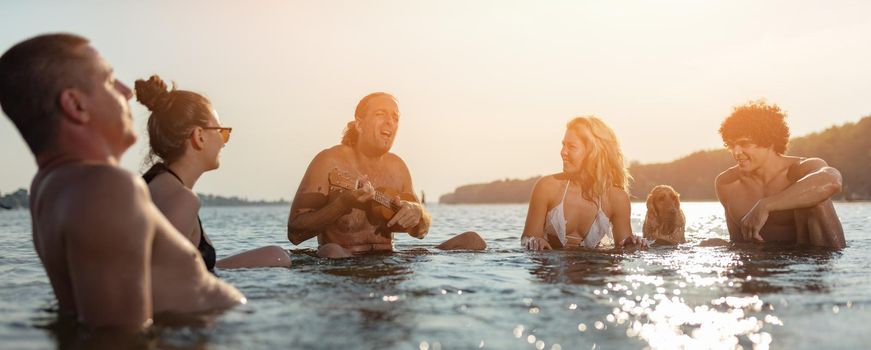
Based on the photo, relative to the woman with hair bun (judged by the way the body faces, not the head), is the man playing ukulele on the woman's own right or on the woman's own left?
on the woman's own left

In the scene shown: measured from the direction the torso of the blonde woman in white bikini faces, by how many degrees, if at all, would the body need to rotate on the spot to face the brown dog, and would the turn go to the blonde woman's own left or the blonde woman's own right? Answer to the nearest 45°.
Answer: approximately 135° to the blonde woman's own left

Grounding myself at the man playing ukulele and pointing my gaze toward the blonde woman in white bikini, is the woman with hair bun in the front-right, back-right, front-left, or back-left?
back-right

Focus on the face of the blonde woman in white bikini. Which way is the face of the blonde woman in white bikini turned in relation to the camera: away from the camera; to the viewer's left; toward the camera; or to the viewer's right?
to the viewer's left

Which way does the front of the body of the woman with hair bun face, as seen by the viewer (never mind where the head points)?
to the viewer's right

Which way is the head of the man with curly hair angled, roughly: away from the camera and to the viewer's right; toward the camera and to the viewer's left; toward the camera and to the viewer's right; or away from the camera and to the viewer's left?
toward the camera and to the viewer's left

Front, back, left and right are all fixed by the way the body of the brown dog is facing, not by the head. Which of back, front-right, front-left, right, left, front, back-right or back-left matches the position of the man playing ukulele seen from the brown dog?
front-right

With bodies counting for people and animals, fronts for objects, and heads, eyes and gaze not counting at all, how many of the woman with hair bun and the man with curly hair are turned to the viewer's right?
1

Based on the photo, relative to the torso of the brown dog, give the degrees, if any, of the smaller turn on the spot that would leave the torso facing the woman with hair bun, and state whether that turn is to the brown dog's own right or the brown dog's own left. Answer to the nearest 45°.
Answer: approximately 45° to the brown dog's own right

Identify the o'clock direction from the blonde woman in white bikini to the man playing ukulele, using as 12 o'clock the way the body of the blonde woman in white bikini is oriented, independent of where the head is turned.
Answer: The man playing ukulele is roughly at 2 o'clock from the blonde woman in white bikini.
